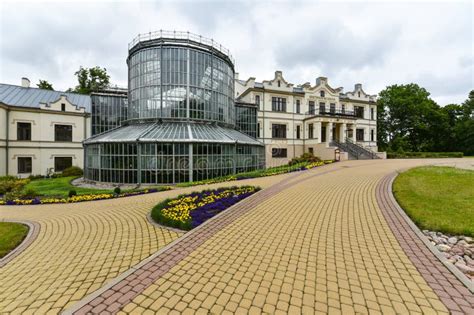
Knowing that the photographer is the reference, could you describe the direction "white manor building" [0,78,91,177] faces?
facing the viewer and to the right of the viewer

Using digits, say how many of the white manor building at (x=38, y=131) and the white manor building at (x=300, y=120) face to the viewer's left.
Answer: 0

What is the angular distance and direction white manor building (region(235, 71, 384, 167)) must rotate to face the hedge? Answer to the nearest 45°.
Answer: approximately 45° to its left

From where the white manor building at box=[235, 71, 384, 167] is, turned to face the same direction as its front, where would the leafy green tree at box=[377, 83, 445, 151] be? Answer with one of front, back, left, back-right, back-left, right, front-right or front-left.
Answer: left

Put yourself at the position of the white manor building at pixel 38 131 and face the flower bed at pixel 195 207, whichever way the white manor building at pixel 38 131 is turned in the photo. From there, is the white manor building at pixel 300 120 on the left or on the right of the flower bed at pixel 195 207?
left

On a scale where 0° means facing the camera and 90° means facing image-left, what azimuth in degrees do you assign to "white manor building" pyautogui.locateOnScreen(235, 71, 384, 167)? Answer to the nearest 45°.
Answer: approximately 315°

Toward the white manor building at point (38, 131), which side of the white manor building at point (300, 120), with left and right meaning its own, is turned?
right
